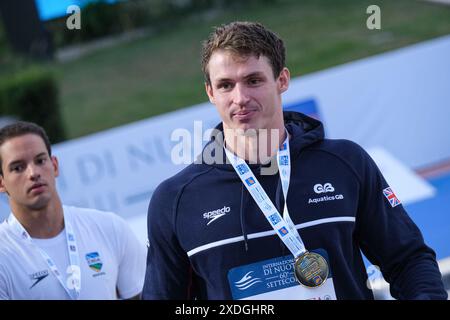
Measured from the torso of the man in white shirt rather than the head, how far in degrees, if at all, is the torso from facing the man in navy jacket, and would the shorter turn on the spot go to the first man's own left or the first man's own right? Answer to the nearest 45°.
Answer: approximately 45° to the first man's own left

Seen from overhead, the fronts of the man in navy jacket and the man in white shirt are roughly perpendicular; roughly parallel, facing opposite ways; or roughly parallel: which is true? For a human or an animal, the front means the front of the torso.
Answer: roughly parallel

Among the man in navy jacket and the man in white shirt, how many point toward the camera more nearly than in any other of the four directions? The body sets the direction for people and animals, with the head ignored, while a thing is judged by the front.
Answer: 2

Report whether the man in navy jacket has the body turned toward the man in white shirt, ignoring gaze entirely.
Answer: no

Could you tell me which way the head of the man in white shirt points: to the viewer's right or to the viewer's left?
to the viewer's right

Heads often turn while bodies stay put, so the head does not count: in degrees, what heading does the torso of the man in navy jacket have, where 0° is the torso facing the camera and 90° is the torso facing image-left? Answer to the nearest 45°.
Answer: approximately 0°

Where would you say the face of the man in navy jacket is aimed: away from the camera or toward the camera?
toward the camera
